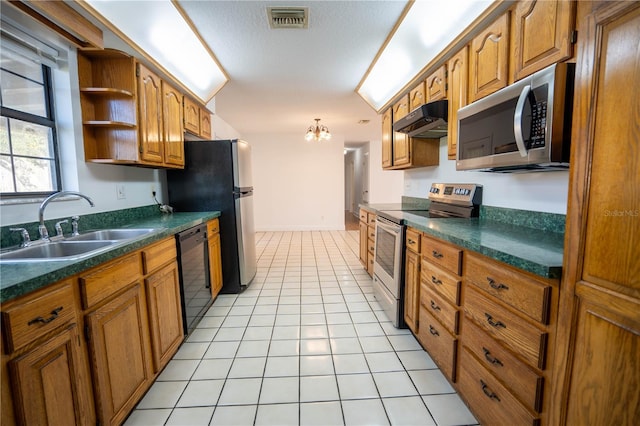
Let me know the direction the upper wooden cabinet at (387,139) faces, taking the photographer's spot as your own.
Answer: facing to the left of the viewer

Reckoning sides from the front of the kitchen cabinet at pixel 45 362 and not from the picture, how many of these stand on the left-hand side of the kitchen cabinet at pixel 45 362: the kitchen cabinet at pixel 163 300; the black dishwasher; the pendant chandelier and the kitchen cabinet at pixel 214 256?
4

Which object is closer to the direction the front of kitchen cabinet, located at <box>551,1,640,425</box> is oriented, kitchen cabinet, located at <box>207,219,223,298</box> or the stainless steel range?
the kitchen cabinet

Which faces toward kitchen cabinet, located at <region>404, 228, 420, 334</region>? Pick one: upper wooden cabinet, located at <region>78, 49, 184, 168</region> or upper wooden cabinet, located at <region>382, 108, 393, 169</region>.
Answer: upper wooden cabinet, located at <region>78, 49, 184, 168</region>

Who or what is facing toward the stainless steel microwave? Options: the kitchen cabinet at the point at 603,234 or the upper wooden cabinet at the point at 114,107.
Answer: the upper wooden cabinet

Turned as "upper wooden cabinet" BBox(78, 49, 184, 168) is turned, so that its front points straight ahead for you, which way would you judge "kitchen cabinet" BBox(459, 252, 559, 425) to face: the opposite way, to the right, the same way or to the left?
the opposite way

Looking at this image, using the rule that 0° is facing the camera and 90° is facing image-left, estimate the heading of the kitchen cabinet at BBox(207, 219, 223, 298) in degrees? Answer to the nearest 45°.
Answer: approximately 270°

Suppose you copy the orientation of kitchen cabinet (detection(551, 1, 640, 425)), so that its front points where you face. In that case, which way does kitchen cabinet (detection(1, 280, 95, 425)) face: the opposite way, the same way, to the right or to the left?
the opposite way

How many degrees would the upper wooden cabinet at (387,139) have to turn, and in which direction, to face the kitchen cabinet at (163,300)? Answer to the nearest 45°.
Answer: approximately 45° to its left

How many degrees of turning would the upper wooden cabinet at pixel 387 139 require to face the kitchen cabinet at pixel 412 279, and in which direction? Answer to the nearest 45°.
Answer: approximately 90° to its left
